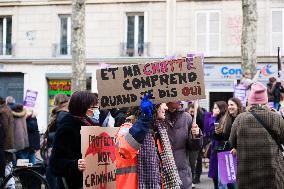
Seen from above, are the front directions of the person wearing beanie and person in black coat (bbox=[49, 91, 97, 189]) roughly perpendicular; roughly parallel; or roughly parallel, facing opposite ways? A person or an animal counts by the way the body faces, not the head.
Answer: roughly perpendicular

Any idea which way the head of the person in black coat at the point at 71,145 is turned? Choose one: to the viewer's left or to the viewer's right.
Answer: to the viewer's right

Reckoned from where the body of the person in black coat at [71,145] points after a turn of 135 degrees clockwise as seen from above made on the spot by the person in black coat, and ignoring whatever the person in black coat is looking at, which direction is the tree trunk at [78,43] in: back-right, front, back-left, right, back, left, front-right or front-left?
back-right

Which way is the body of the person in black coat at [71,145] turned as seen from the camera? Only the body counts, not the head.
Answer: to the viewer's right
